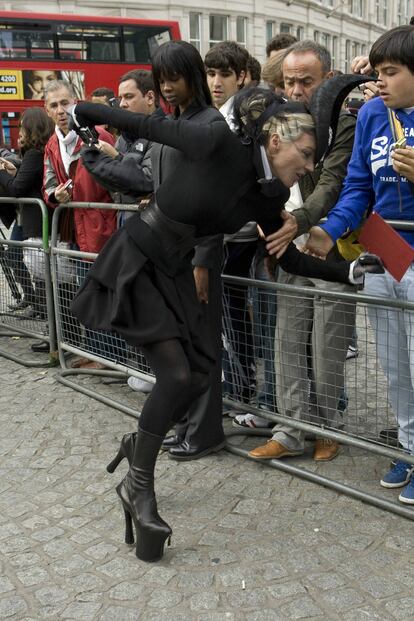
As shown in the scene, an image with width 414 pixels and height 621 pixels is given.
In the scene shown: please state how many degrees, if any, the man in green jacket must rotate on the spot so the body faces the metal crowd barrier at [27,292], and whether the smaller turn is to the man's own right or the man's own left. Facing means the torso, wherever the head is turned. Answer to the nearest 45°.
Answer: approximately 90° to the man's own right

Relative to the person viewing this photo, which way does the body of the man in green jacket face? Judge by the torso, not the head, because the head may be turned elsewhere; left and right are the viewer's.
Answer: facing the viewer and to the left of the viewer

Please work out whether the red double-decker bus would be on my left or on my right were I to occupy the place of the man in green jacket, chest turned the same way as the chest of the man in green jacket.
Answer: on my right

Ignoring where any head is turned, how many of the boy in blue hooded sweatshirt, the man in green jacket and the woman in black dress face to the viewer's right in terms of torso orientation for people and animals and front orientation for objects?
1

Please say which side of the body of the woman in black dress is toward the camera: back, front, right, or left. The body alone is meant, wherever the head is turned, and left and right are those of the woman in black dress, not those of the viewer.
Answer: right
